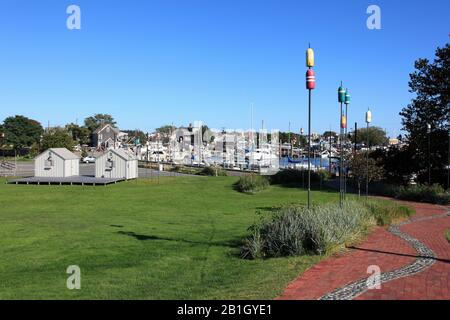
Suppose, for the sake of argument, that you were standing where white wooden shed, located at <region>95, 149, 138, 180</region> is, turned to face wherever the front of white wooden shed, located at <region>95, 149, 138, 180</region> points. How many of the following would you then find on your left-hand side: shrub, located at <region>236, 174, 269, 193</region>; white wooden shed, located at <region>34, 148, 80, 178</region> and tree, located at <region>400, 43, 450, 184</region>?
2

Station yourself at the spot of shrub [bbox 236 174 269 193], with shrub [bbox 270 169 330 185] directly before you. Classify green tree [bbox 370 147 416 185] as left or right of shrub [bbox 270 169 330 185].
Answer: right

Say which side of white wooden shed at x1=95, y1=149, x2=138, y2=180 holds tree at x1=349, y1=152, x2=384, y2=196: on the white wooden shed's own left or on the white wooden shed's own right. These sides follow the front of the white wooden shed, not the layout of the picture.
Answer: on the white wooden shed's own left

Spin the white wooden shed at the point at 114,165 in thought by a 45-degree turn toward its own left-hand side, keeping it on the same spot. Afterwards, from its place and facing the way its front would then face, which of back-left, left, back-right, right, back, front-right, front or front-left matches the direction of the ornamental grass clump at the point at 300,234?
front

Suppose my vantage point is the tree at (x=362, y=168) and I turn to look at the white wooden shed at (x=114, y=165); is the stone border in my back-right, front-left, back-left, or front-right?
back-left

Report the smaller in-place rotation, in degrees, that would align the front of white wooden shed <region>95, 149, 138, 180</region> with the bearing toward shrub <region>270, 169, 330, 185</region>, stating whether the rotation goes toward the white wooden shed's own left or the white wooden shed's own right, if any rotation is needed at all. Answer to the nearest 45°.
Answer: approximately 90° to the white wooden shed's own left

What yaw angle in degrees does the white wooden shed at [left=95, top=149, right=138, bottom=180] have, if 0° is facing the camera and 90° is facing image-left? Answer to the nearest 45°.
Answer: approximately 45°

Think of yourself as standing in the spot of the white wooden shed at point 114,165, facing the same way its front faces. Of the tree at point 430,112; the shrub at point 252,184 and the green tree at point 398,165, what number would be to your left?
3

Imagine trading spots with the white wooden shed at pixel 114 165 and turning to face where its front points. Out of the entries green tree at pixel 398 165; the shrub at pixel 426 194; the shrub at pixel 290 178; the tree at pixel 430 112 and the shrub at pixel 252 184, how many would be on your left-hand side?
5

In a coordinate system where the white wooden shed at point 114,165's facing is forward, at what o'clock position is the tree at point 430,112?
The tree is roughly at 9 o'clock from the white wooden shed.

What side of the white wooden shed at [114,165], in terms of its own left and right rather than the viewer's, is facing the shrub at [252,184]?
left

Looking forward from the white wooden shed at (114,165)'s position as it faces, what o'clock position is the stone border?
The stone border is roughly at 10 o'clock from the white wooden shed.

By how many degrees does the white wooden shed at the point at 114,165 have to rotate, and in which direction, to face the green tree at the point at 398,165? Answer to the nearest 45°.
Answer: approximately 90° to its left

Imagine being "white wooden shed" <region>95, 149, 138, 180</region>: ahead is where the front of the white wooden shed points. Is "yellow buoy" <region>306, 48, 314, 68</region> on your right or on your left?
on your left

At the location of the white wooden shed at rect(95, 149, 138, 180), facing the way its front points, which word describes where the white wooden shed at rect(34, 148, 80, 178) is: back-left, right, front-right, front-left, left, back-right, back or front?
front-right
